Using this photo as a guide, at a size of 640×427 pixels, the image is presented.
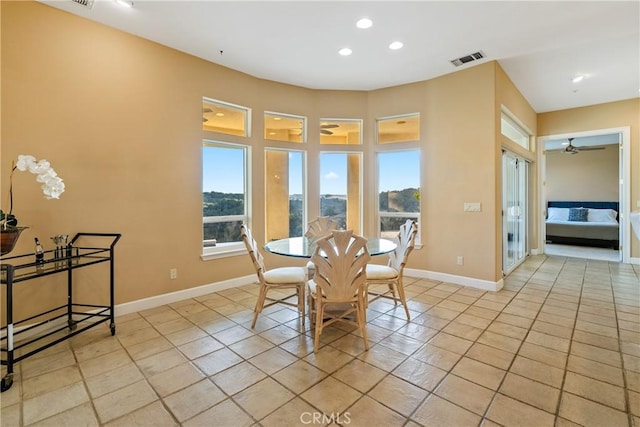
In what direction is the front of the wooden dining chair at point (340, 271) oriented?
away from the camera

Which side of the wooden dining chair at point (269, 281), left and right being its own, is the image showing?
right

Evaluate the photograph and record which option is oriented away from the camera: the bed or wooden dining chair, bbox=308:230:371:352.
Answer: the wooden dining chair

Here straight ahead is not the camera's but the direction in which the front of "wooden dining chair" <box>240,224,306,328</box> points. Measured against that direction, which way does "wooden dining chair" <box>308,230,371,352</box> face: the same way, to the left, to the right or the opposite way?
to the left

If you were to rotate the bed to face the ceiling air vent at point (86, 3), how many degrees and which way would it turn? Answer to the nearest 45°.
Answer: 0° — it already faces it

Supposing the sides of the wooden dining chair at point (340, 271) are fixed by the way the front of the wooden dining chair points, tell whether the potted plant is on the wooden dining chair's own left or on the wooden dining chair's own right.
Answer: on the wooden dining chair's own left

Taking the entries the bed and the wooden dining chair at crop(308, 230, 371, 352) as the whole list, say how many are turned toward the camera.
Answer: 1

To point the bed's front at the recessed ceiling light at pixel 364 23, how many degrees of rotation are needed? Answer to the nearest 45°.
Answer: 0° — it already faces it

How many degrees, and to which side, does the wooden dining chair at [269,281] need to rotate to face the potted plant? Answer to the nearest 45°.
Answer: approximately 180°

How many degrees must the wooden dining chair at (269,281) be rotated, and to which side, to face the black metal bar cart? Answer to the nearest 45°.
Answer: approximately 180°
